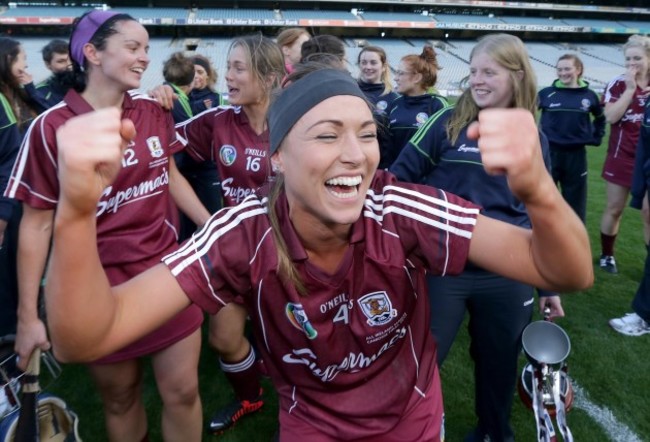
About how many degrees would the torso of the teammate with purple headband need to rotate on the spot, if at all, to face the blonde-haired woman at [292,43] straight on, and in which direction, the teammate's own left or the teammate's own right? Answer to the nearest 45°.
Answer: approximately 90° to the teammate's own left

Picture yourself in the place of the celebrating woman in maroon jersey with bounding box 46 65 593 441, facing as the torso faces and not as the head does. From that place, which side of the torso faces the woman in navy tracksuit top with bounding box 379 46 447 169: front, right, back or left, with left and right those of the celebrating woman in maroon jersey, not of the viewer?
back

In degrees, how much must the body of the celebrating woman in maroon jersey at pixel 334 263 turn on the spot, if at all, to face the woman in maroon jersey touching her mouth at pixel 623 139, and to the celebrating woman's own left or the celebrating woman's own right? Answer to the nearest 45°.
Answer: approximately 135° to the celebrating woman's own left

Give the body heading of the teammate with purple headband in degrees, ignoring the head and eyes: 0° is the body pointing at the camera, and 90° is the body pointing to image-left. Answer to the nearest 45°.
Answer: approximately 315°

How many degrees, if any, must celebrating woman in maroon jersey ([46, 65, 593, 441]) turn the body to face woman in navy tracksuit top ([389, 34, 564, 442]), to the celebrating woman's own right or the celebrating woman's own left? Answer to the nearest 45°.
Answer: approximately 135° to the celebrating woman's own left

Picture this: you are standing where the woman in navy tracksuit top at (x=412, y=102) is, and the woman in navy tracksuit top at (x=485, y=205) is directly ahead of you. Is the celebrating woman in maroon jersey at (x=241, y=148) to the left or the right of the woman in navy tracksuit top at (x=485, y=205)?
right

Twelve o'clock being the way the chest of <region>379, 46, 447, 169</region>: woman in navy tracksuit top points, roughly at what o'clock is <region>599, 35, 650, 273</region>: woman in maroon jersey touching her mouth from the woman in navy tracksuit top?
The woman in maroon jersey touching her mouth is roughly at 7 o'clock from the woman in navy tracksuit top.

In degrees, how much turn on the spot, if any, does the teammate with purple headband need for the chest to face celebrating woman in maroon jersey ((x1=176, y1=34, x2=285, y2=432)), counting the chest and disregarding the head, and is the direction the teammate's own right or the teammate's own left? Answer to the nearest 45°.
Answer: approximately 90° to the teammate's own left

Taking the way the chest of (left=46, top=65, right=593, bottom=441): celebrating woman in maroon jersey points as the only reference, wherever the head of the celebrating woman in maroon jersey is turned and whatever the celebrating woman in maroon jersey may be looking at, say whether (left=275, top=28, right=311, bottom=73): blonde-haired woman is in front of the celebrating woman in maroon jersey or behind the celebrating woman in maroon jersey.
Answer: behind

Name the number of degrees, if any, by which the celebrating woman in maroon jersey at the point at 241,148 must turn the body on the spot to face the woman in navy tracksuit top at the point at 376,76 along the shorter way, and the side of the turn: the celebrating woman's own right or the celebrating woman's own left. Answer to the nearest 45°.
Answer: approximately 180°

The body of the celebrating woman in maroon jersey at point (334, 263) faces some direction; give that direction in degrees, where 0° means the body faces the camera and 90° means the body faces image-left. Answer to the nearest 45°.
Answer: approximately 0°
